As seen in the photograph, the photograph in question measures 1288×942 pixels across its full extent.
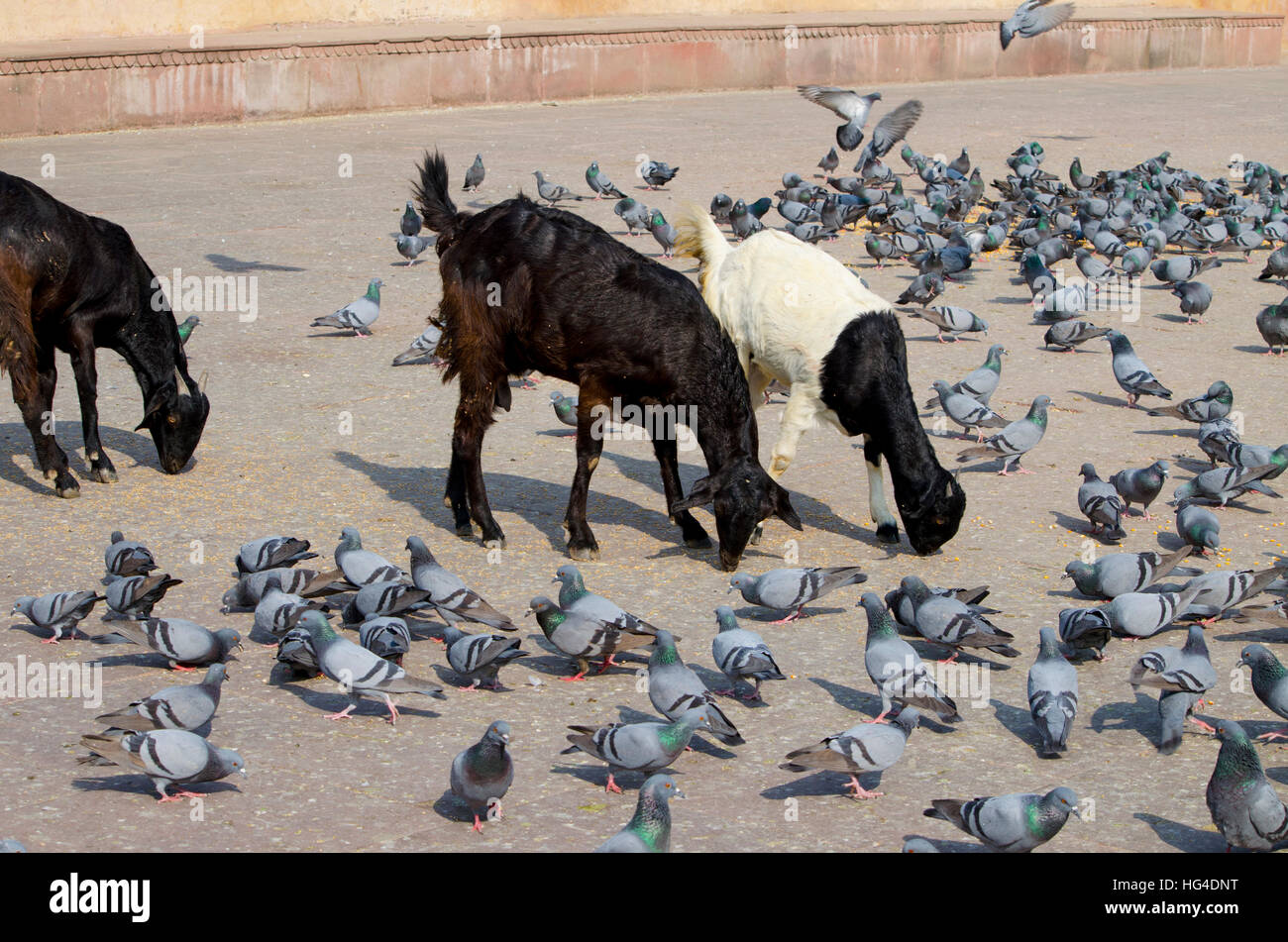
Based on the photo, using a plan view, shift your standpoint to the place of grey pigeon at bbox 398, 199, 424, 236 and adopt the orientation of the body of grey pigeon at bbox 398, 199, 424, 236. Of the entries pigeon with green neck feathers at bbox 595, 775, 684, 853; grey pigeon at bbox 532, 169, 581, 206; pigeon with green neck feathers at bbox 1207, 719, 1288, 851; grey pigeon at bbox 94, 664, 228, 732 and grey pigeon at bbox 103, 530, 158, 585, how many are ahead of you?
4

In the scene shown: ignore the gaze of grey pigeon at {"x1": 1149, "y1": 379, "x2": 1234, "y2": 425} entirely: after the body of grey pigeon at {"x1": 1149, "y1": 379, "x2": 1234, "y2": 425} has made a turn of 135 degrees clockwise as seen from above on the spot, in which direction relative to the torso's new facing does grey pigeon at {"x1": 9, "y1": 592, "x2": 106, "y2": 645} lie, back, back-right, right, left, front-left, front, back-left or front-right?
front

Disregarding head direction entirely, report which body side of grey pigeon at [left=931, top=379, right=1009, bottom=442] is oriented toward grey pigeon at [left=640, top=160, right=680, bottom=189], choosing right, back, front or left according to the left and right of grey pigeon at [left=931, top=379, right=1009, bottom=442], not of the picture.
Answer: right

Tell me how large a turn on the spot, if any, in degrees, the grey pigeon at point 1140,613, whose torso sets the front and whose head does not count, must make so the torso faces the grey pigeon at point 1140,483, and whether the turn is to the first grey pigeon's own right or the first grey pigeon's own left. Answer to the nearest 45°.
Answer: approximately 90° to the first grey pigeon's own right

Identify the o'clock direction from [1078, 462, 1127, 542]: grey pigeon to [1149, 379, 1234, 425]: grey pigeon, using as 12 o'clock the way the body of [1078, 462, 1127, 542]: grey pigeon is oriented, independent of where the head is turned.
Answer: [1149, 379, 1234, 425]: grey pigeon is roughly at 2 o'clock from [1078, 462, 1127, 542]: grey pigeon.

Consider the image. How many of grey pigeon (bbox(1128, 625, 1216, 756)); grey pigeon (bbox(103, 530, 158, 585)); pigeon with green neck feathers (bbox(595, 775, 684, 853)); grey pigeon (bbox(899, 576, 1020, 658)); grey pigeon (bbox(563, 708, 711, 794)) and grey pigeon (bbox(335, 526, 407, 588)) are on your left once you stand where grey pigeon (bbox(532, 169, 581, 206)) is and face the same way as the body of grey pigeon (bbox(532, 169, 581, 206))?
6

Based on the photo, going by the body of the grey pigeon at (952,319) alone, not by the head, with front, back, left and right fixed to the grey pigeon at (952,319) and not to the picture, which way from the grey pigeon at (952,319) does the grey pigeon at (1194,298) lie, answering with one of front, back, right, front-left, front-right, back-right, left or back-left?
front-left

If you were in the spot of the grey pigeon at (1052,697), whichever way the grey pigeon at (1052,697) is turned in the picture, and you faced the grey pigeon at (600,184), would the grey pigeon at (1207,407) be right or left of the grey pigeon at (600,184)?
right

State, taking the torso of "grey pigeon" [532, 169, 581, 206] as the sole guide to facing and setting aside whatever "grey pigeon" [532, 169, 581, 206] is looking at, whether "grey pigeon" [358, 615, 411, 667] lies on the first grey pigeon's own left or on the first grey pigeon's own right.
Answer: on the first grey pigeon's own left

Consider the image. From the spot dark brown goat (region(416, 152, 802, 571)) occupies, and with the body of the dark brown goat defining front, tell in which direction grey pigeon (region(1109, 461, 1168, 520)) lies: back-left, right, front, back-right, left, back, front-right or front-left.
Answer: front-left

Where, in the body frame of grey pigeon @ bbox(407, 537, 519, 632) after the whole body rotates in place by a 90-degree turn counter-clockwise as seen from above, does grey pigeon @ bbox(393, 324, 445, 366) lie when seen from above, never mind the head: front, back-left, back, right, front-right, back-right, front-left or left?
back

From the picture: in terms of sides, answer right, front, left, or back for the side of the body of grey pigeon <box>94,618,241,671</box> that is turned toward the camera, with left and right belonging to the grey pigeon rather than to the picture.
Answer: right

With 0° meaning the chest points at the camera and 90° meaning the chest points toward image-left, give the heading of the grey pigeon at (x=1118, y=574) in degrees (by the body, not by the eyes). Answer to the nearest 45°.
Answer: approximately 90°

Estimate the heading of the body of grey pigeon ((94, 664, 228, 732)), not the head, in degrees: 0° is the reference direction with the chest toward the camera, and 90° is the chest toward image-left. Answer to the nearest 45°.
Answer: approximately 270°
